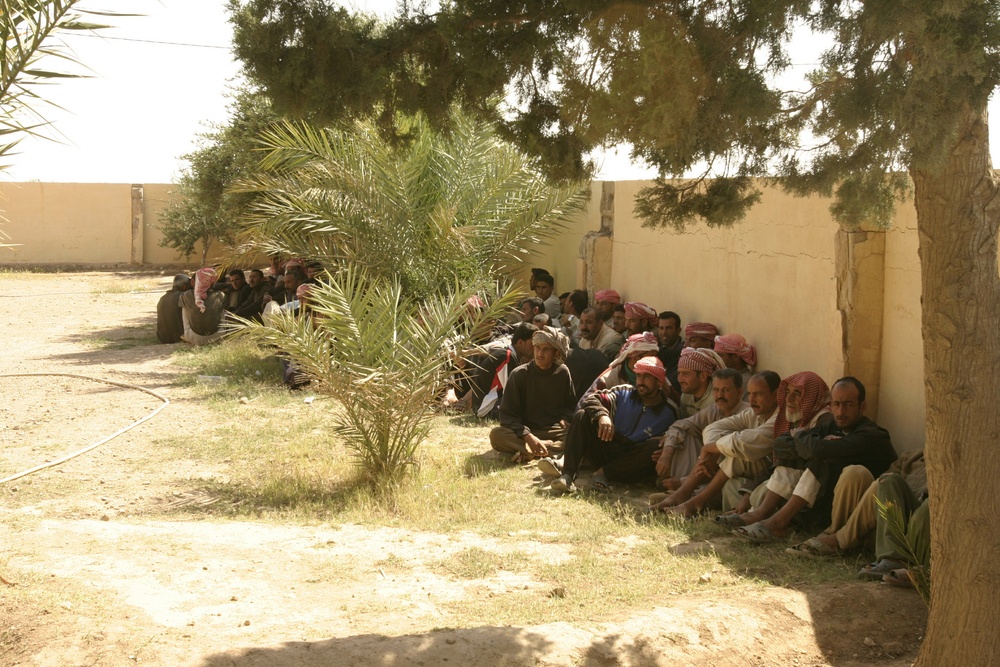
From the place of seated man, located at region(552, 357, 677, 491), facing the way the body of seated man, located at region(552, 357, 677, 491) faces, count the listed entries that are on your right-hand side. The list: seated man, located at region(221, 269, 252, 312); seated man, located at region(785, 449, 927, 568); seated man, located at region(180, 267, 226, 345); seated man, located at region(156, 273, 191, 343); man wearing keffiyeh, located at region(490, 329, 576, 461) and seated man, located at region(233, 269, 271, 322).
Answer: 5

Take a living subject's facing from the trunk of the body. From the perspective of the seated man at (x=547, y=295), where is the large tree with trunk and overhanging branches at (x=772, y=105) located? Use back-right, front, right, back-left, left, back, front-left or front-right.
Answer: front-left

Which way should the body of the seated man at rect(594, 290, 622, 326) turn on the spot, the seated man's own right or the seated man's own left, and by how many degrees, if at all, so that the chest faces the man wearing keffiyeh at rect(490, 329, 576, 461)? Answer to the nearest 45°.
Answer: approximately 45° to the seated man's own left

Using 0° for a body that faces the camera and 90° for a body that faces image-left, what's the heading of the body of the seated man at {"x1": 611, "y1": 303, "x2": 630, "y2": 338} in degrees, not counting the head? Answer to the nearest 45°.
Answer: approximately 45°

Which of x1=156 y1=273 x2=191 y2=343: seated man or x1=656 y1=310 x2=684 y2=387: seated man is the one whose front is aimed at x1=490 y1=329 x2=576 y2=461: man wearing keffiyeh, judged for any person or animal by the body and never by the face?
x1=656 y1=310 x2=684 y2=387: seated man

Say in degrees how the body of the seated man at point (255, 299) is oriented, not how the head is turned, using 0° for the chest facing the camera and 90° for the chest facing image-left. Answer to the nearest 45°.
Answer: approximately 45°
